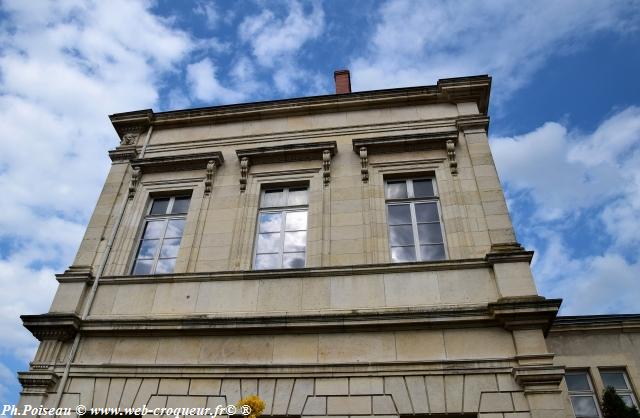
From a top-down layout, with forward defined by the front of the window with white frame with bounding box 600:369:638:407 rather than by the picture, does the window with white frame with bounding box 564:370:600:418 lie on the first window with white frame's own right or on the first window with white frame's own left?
on the first window with white frame's own right

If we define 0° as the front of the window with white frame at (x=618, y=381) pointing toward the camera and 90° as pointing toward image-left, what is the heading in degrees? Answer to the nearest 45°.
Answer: approximately 0°

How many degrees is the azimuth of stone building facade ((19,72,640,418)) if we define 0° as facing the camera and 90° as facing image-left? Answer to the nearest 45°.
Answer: approximately 0°

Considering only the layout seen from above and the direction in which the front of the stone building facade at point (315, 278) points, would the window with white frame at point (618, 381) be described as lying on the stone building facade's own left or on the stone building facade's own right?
on the stone building facade's own left

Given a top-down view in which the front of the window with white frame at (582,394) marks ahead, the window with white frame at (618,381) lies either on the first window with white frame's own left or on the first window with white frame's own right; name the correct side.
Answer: on the first window with white frame's own left
